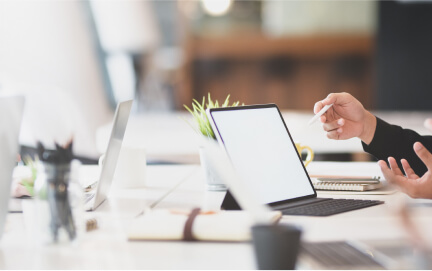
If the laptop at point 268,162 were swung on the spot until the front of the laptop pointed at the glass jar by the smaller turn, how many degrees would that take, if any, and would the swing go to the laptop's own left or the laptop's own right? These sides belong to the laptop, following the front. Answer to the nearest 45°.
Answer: approximately 90° to the laptop's own right

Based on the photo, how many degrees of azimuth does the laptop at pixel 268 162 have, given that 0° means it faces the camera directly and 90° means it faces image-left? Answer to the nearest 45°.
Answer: approximately 315°
